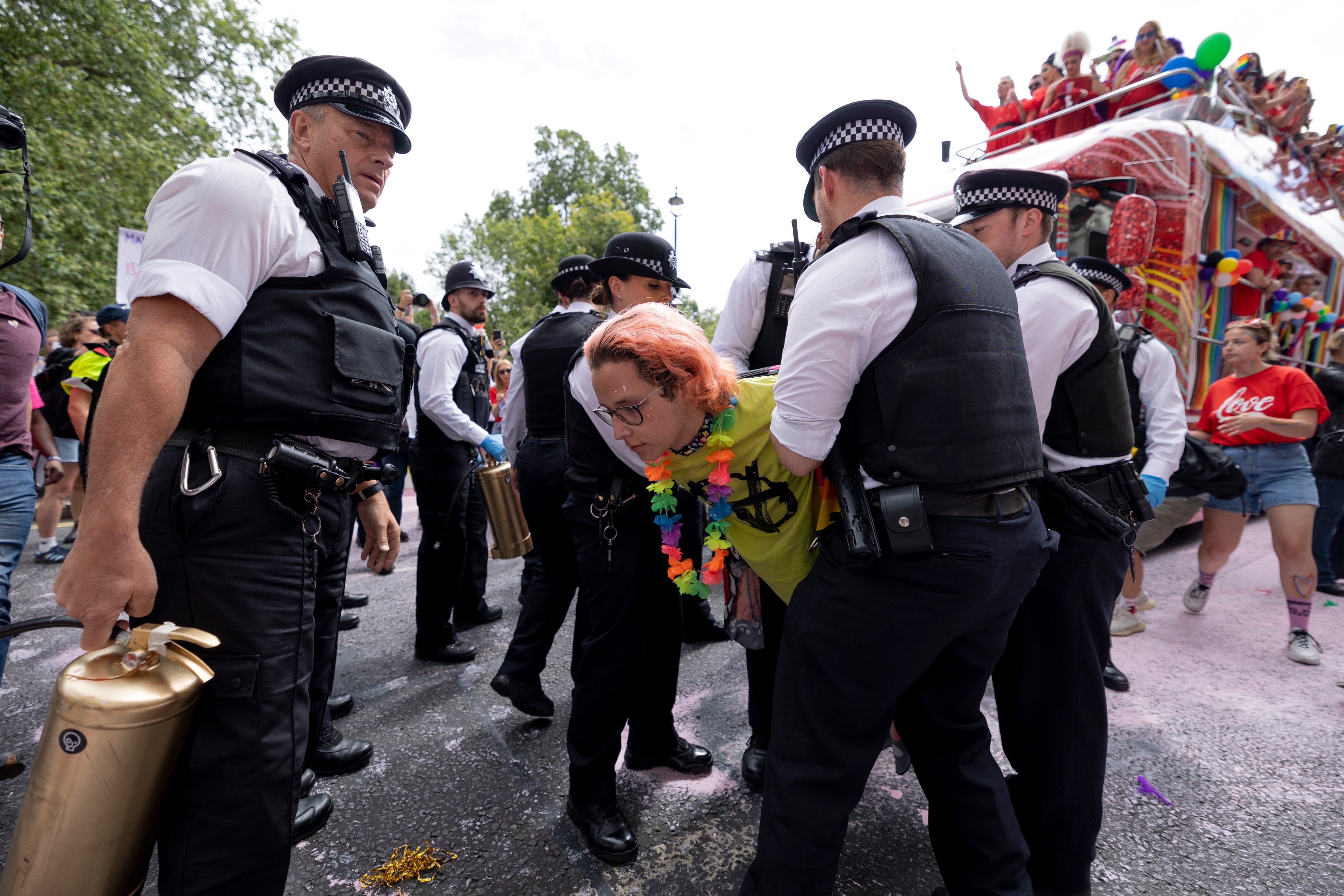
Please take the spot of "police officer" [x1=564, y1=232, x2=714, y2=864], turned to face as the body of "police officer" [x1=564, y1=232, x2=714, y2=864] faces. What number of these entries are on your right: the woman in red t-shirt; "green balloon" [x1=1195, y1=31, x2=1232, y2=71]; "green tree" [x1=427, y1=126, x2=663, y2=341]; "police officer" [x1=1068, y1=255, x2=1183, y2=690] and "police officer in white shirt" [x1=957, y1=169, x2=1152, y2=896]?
0

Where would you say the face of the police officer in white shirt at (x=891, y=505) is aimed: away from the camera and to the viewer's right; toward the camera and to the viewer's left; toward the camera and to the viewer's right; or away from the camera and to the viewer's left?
away from the camera and to the viewer's left

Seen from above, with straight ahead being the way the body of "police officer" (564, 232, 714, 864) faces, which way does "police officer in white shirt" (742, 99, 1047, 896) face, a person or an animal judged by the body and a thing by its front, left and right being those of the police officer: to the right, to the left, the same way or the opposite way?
the opposite way

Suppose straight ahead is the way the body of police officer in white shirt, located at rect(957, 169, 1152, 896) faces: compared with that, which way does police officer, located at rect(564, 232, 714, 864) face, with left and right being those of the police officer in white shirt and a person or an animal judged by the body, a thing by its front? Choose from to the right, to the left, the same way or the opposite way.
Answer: the opposite way

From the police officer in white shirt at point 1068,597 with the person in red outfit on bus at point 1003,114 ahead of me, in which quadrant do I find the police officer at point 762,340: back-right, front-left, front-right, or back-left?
front-left

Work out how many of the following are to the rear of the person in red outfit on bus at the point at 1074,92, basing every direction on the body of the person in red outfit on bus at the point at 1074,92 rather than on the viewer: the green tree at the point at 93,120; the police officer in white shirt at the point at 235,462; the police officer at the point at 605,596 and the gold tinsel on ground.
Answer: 0

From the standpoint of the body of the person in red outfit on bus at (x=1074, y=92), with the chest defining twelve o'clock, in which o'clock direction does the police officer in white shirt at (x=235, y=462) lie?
The police officer in white shirt is roughly at 11 o'clock from the person in red outfit on bus.

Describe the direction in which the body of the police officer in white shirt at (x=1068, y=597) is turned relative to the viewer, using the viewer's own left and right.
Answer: facing to the left of the viewer

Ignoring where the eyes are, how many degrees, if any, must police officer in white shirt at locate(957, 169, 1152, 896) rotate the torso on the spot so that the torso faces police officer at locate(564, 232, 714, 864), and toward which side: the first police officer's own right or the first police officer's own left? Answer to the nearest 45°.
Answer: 0° — they already face them

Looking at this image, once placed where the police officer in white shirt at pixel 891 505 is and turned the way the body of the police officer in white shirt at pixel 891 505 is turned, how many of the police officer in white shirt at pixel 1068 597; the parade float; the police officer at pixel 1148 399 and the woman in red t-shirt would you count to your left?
0

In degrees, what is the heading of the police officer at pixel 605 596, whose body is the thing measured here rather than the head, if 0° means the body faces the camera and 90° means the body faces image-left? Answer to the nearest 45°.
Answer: approximately 315°

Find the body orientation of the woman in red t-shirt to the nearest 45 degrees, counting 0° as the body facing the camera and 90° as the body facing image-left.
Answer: approximately 45°

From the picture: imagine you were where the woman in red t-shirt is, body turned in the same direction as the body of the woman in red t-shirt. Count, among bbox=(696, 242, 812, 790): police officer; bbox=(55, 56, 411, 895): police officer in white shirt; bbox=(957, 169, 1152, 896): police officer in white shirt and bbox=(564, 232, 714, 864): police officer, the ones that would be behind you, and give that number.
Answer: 0

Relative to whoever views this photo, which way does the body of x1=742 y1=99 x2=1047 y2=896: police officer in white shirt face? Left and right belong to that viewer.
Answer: facing away from the viewer and to the left of the viewer

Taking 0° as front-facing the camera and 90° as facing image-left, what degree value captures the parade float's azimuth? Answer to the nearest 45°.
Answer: approximately 45°

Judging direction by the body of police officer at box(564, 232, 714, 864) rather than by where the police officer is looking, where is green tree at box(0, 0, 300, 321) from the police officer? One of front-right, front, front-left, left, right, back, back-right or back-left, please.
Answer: back

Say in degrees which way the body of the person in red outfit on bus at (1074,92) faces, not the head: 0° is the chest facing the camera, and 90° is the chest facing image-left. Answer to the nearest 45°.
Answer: approximately 45°
